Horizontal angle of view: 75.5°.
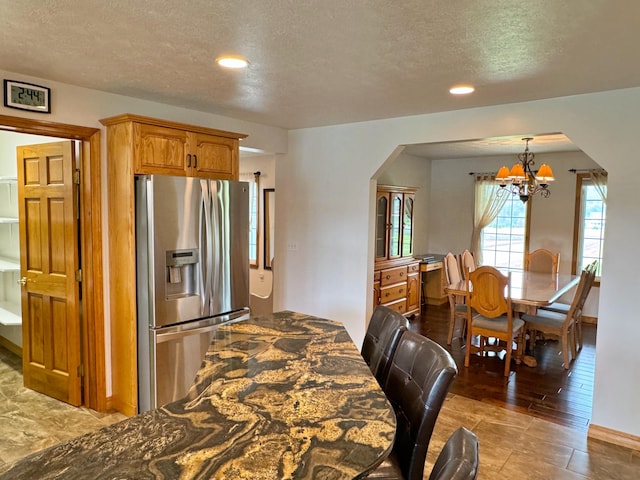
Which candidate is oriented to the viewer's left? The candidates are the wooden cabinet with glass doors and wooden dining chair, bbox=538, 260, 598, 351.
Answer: the wooden dining chair

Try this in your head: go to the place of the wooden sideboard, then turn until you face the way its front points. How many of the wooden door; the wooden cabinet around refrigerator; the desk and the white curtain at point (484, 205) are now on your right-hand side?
2

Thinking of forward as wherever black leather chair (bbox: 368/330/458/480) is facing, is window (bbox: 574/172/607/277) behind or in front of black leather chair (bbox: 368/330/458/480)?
behind

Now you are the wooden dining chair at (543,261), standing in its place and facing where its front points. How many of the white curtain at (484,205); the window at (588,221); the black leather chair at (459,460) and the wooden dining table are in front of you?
2

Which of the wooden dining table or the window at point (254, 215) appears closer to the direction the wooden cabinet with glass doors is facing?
the wooden dining table

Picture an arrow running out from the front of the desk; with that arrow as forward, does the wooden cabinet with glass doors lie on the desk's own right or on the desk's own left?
on the desk's own right

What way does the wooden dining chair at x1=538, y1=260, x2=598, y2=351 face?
to the viewer's left

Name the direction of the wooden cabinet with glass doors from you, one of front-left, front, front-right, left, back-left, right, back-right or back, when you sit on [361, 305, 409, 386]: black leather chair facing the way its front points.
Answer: back-right

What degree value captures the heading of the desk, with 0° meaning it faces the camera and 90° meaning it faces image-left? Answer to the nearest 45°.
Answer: approximately 315°

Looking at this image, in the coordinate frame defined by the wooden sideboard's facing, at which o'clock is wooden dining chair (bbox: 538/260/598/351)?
The wooden dining chair is roughly at 11 o'clock from the wooden sideboard.
